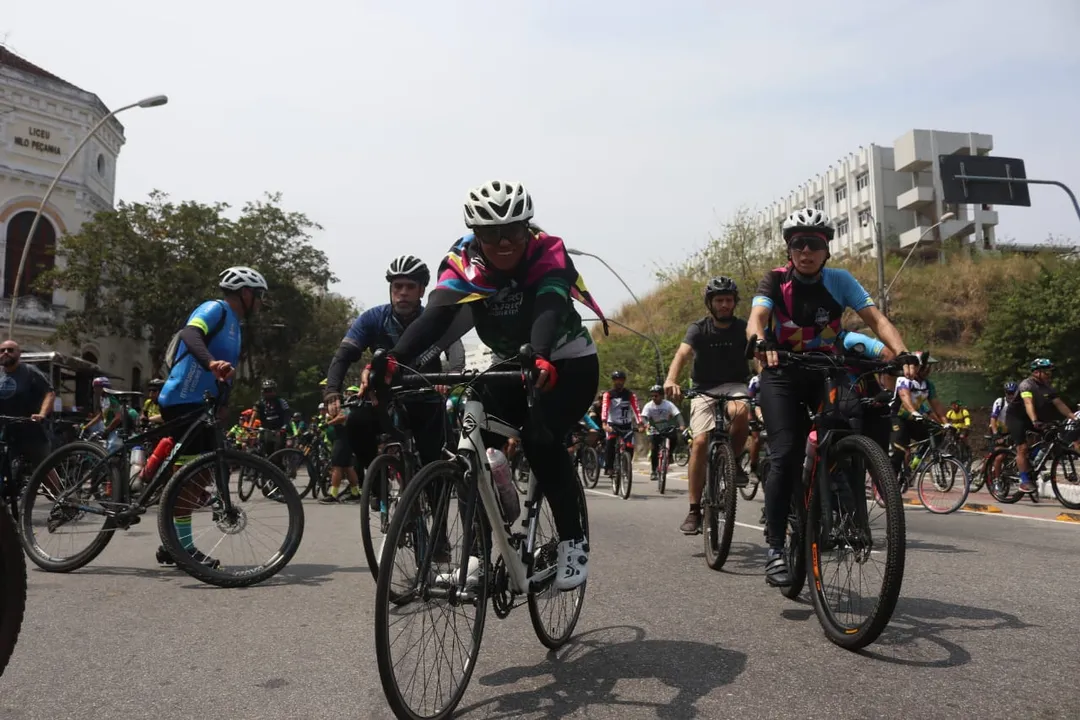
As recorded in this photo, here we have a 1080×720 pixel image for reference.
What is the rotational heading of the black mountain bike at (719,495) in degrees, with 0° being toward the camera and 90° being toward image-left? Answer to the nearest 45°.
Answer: approximately 0°

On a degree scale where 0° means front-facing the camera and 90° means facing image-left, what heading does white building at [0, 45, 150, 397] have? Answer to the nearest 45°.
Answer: approximately 315°

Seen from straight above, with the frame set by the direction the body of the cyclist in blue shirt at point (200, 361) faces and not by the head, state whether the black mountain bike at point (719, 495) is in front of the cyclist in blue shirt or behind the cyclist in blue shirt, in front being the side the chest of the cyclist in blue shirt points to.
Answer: in front

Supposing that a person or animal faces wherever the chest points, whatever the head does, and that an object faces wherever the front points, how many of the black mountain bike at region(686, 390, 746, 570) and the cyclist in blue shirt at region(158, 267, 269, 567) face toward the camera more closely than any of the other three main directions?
1

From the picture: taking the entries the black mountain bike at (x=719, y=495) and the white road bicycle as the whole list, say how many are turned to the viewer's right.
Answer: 0

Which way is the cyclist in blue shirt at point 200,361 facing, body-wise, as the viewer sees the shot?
to the viewer's right

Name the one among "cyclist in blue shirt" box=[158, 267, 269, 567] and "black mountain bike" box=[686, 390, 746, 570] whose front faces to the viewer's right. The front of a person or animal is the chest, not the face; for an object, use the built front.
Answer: the cyclist in blue shirt

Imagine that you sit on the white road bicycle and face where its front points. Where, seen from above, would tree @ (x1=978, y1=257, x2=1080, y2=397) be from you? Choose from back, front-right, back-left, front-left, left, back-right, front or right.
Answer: back

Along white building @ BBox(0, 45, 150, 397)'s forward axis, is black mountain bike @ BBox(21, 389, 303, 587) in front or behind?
in front
